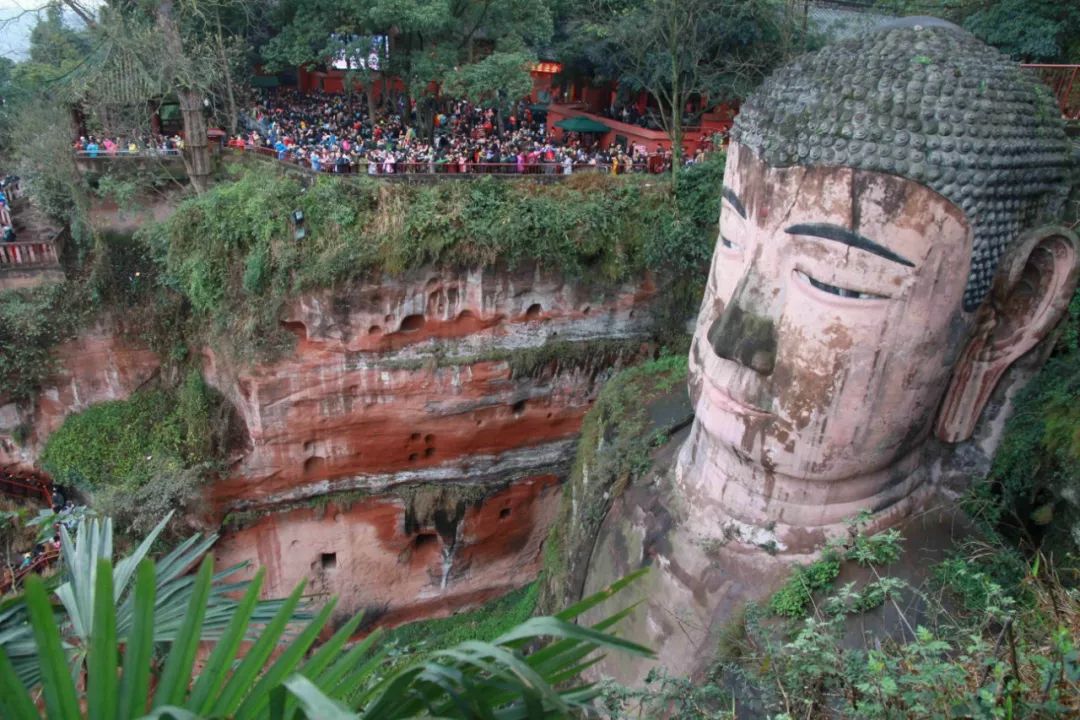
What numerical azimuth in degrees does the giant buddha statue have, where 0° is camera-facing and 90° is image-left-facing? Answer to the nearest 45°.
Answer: approximately 45°

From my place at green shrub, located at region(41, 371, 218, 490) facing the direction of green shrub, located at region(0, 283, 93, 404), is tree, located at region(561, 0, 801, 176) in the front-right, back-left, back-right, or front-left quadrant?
back-right

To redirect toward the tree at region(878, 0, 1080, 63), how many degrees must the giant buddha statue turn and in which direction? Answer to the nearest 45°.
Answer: approximately 135° to its right

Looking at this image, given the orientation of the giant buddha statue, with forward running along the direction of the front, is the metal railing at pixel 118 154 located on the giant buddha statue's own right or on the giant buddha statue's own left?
on the giant buddha statue's own right

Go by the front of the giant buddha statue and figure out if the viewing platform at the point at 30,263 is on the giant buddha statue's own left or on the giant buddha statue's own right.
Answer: on the giant buddha statue's own right

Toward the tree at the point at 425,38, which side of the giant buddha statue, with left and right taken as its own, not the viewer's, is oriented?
right

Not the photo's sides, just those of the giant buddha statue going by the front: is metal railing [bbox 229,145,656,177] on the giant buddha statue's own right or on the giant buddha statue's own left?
on the giant buddha statue's own right

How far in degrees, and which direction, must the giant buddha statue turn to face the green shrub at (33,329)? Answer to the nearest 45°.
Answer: approximately 45° to its right

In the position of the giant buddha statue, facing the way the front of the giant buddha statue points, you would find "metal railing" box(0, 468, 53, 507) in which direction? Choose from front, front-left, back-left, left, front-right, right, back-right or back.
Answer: front-right

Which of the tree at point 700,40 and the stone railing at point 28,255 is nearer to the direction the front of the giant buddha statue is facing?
the stone railing

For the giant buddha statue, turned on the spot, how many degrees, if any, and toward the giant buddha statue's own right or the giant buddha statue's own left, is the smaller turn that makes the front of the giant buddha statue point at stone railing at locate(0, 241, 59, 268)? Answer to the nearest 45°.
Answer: approximately 45° to the giant buddha statue's own right

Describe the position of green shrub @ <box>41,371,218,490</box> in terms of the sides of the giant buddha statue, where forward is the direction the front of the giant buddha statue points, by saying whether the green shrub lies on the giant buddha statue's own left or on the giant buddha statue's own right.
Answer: on the giant buddha statue's own right
